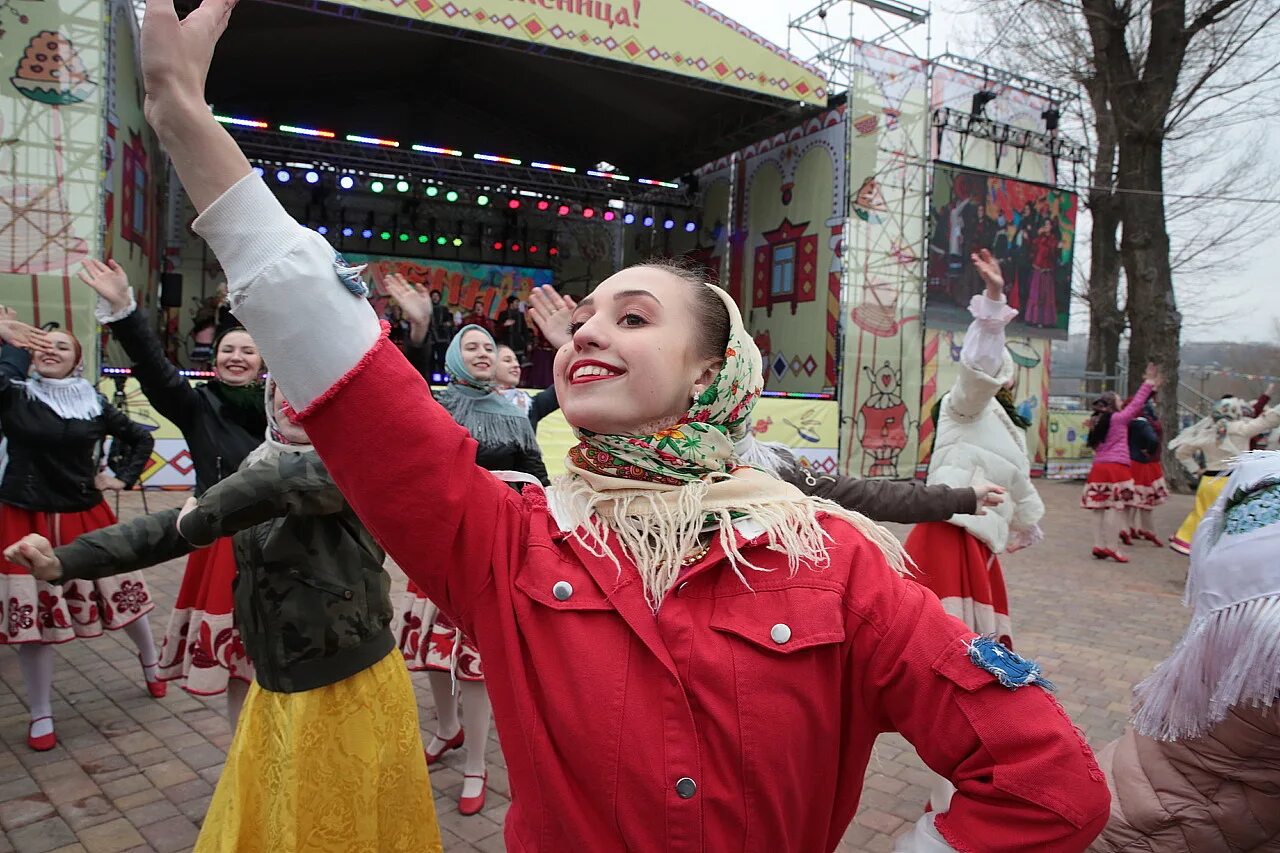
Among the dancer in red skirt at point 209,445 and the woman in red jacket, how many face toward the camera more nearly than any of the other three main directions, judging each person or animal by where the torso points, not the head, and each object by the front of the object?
2

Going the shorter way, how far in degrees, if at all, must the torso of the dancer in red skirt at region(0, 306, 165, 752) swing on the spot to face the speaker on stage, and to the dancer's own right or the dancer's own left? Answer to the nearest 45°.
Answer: approximately 180°

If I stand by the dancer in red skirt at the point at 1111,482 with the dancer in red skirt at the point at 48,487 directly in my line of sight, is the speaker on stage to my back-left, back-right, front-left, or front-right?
front-right

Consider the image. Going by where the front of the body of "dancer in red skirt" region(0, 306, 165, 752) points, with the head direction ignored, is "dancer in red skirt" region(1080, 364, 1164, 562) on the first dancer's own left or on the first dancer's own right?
on the first dancer's own left

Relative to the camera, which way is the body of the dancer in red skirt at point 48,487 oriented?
toward the camera

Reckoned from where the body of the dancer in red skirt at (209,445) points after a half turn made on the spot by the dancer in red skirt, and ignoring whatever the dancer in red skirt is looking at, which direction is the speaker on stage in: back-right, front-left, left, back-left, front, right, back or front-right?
front

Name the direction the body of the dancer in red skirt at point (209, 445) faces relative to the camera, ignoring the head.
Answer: toward the camera

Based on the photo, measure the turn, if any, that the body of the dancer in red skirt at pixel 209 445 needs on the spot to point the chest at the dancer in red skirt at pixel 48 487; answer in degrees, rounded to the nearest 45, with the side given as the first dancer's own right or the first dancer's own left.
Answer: approximately 135° to the first dancer's own right

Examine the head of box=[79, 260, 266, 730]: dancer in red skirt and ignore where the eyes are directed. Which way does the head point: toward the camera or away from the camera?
toward the camera

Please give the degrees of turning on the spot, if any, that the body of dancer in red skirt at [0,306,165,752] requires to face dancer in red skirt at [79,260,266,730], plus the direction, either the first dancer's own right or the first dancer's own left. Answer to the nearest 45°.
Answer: approximately 45° to the first dancer's own left

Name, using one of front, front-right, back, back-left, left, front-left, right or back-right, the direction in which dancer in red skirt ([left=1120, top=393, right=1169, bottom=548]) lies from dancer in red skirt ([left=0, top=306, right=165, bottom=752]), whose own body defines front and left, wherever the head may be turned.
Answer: left

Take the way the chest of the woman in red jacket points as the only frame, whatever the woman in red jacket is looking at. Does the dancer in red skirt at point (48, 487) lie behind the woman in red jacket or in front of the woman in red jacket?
behind

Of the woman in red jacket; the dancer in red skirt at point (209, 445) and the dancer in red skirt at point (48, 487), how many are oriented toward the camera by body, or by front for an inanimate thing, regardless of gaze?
3

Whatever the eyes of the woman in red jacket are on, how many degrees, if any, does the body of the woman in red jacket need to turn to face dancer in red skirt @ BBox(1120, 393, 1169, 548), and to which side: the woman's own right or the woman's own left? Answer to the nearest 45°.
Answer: approximately 135° to the woman's own left
